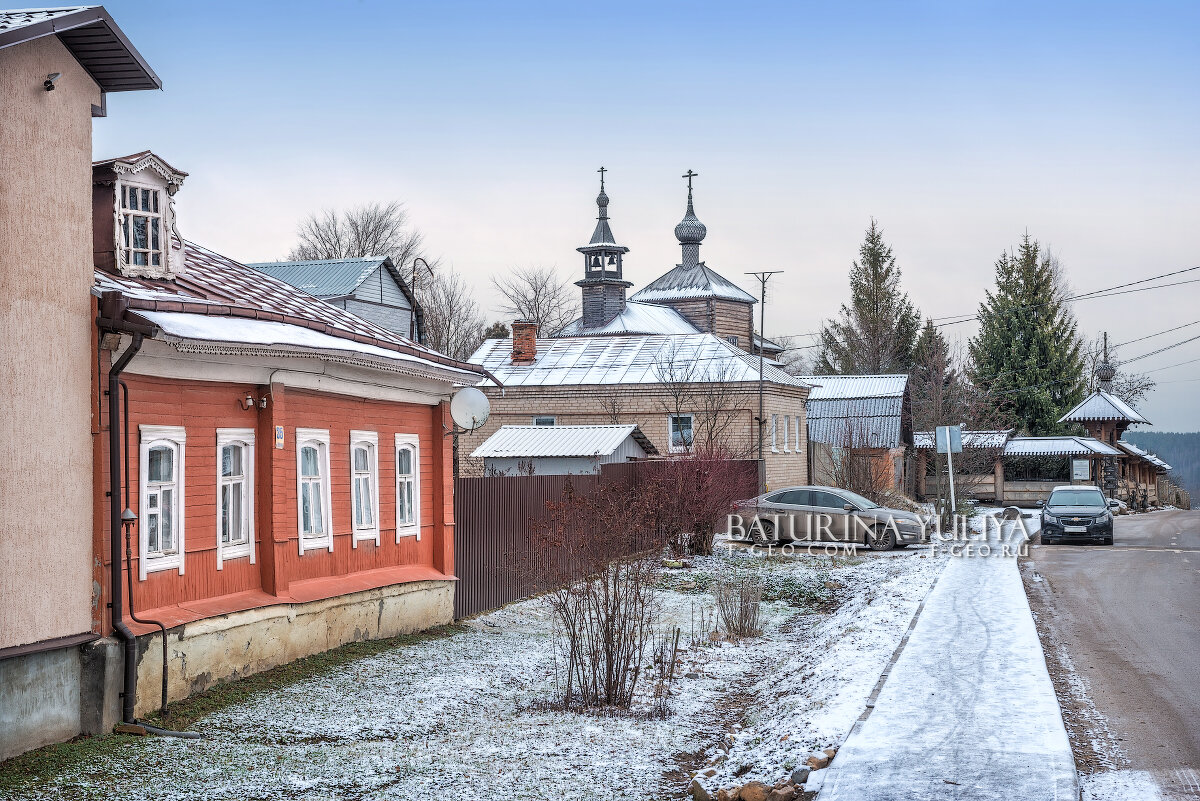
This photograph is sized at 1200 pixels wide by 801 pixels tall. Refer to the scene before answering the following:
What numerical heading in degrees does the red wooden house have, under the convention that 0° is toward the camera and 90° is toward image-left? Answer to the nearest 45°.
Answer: approximately 315°

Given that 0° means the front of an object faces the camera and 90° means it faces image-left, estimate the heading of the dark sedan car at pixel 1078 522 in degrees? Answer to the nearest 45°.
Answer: approximately 0°

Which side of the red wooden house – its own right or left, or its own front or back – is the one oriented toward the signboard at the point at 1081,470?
left

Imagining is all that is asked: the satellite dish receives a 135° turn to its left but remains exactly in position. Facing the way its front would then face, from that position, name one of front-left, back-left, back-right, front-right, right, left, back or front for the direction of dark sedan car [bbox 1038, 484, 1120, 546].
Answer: front

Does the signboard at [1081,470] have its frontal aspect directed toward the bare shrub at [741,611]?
yes

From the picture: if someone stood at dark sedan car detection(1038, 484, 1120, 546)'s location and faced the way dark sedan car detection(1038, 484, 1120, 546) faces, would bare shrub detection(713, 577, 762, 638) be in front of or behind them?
in front

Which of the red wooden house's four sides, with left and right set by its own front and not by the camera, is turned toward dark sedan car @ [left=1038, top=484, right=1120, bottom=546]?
left
